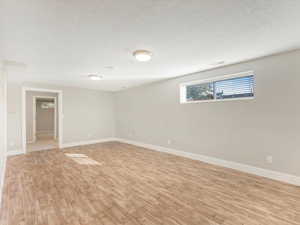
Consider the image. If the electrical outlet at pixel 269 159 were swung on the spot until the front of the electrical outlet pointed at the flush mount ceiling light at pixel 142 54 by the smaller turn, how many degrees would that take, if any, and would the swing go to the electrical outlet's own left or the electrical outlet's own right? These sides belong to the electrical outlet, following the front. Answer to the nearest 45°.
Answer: approximately 45° to the electrical outlet's own right
